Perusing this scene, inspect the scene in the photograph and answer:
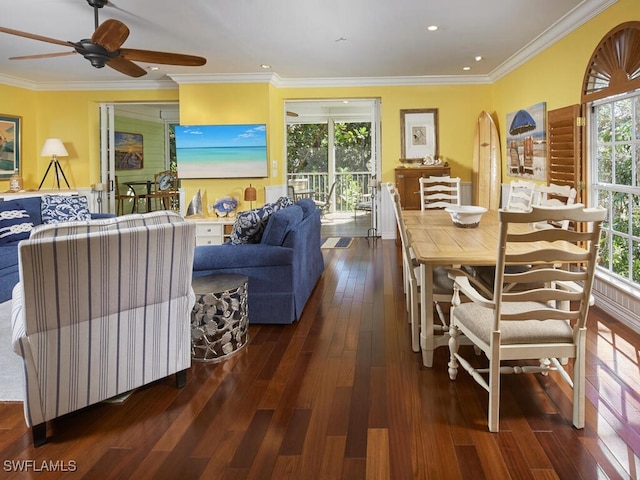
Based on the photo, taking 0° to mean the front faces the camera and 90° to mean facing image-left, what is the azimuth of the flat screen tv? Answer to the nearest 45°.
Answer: approximately 0°

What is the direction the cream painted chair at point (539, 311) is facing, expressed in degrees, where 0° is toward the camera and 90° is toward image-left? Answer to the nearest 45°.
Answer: approximately 135°

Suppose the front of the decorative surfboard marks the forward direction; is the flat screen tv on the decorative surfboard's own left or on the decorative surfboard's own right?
on the decorative surfboard's own right

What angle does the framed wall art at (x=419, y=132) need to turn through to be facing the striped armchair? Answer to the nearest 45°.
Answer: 0° — it already faces it

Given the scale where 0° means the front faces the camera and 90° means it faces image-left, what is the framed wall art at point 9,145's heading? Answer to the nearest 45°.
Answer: approximately 315°

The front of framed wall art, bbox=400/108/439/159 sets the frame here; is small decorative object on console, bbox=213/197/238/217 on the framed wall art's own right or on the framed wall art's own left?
on the framed wall art's own right

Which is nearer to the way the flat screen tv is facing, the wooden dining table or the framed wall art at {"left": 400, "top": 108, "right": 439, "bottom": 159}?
the wooden dining table
